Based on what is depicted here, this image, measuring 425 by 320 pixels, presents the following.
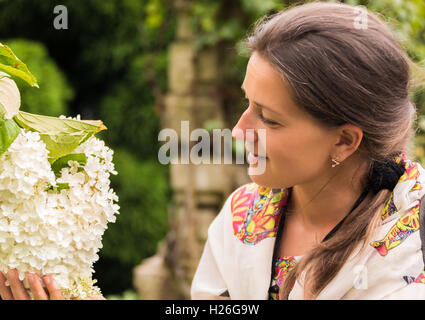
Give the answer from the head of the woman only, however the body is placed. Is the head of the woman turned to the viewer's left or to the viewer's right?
to the viewer's left

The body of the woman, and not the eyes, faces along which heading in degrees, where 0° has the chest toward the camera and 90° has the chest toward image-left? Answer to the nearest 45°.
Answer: approximately 45°

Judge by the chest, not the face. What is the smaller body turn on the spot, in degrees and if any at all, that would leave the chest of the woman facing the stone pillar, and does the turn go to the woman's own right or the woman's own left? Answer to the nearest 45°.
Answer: approximately 135° to the woman's own right

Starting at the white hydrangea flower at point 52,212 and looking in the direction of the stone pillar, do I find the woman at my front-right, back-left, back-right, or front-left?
front-right

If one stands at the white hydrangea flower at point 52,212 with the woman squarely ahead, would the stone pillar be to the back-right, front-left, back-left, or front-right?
front-left
